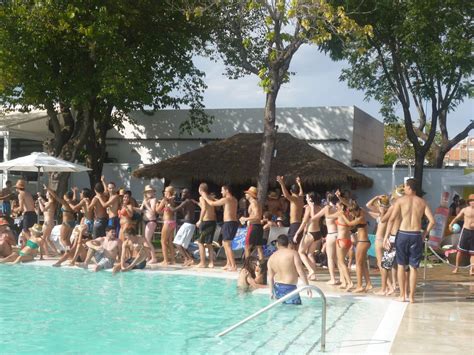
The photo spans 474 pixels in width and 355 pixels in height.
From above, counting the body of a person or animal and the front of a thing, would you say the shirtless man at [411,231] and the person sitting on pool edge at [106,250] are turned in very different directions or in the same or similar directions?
very different directions

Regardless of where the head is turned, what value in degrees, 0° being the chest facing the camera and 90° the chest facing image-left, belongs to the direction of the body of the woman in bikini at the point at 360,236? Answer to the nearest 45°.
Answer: approximately 90°

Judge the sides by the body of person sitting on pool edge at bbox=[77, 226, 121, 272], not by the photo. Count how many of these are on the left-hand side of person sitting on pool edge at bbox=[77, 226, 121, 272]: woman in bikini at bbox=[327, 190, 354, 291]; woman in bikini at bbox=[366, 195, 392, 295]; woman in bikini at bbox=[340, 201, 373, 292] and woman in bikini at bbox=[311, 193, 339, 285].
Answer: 4

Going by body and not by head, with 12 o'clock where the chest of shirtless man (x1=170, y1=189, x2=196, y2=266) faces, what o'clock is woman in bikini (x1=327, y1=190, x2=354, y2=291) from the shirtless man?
The woman in bikini is roughly at 8 o'clock from the shirtless man.

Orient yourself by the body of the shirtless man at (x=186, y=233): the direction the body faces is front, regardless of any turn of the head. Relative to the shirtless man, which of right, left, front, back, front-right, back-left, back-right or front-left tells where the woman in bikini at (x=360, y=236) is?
back-left

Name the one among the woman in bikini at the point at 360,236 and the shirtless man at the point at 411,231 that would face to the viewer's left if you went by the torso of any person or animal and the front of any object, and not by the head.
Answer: the woman in bikini

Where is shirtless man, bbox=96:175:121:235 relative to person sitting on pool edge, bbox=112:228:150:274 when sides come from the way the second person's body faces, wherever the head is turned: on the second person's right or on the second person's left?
on the second person's right

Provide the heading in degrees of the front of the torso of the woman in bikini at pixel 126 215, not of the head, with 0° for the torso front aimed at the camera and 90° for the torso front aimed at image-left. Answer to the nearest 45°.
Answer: approximately 45°

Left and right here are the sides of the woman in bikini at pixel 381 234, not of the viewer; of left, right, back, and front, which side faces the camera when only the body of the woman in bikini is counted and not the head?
left

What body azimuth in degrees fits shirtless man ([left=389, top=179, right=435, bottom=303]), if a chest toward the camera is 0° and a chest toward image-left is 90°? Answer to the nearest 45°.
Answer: approximately 180°

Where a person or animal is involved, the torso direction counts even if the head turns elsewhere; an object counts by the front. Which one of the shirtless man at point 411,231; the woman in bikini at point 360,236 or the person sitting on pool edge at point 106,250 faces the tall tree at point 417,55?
the shirtless man

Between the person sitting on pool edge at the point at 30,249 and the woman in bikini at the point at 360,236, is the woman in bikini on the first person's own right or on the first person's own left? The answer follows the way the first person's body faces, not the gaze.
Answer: on the first person's own left

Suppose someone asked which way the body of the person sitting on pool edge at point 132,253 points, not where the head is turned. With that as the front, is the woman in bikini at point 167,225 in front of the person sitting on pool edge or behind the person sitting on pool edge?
behind
